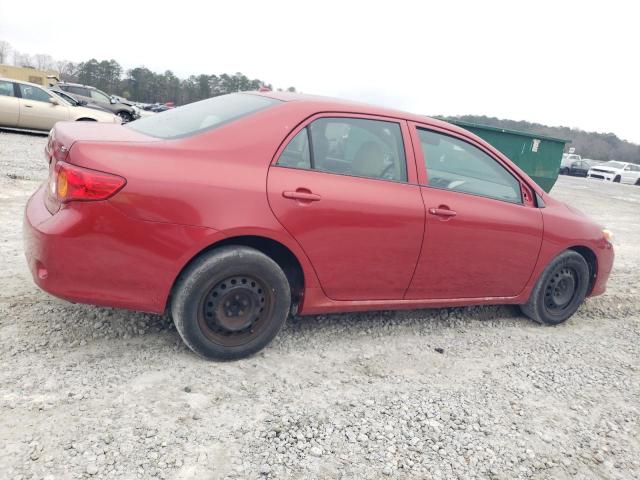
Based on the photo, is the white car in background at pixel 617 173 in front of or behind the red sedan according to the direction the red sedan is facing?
in front

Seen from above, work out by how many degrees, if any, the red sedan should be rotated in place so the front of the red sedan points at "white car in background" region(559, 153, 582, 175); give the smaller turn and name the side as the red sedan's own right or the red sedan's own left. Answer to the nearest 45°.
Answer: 0° — it already faces it

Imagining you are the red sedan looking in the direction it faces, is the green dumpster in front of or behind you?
in front

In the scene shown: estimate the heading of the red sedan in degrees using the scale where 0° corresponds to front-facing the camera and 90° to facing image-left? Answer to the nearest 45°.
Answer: approximately 225°
